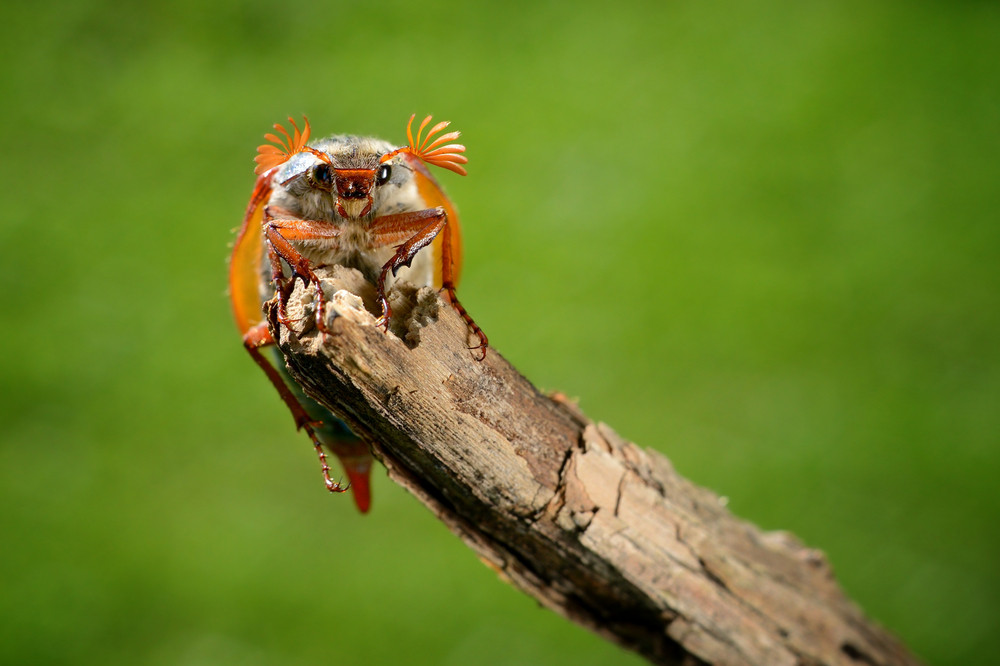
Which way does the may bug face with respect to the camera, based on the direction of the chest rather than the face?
toward the camera
